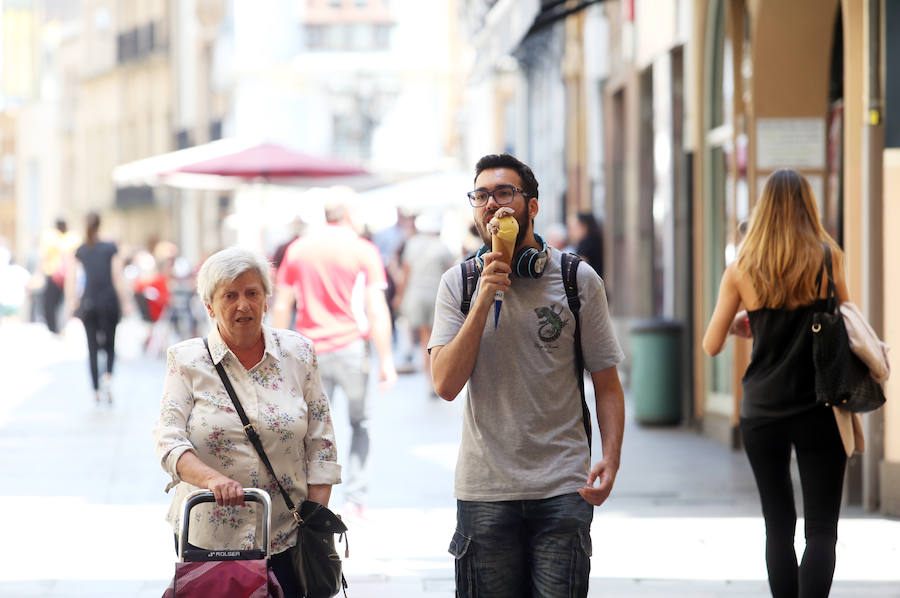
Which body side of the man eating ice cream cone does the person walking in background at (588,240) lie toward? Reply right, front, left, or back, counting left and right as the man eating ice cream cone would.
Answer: back

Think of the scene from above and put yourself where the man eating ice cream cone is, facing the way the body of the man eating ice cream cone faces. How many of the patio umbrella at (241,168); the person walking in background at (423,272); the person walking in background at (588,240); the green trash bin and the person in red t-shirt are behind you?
5

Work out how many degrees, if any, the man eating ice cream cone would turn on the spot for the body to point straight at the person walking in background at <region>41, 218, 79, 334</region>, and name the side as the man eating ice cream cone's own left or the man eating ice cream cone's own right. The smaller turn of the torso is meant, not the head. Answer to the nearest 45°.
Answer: approximately 180°

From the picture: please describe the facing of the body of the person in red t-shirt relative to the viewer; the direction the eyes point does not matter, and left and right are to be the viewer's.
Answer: facing away from the viewer

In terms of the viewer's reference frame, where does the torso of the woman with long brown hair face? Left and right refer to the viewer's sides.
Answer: facing away from the viewer

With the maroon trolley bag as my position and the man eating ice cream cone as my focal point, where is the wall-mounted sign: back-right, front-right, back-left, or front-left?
front-left

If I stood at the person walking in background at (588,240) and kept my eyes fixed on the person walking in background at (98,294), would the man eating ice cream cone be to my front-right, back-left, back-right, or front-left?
front-left

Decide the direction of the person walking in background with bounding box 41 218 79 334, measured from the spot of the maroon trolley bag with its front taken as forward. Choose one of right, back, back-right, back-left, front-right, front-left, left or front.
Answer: back

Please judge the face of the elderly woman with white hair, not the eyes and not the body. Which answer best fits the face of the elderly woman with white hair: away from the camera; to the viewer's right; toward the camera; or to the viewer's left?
toward the camera

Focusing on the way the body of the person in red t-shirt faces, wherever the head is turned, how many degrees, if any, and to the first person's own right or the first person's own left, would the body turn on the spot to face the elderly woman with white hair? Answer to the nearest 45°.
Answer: approximately 180°

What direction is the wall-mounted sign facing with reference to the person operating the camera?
facing the viewer

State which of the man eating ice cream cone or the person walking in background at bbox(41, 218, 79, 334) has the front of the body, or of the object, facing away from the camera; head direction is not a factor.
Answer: the person walking in background

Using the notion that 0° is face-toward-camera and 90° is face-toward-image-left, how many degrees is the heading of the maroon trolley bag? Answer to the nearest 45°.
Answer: approximately 0°

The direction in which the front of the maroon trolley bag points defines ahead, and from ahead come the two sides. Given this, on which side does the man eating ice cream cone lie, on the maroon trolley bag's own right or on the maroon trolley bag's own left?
on the maroon trolley bag's own left
